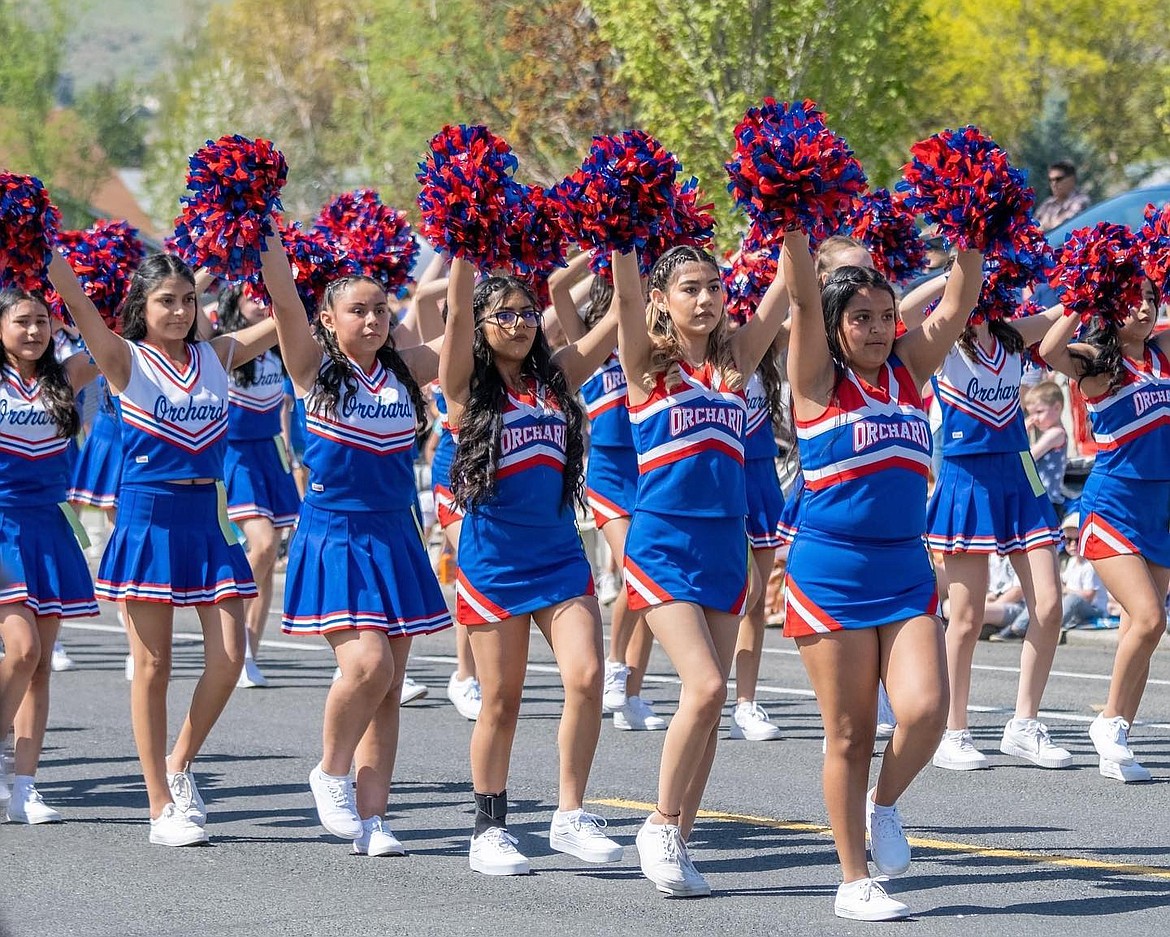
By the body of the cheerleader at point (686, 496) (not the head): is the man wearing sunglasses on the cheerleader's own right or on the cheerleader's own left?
on the cheerleader's own left

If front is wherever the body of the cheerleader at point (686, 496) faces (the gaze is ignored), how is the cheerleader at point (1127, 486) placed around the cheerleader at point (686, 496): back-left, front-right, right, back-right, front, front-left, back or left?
left

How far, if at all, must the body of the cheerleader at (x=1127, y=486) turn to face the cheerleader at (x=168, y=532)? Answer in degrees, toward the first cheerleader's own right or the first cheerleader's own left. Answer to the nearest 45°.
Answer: approximately 90° to the first cheerleader's own right

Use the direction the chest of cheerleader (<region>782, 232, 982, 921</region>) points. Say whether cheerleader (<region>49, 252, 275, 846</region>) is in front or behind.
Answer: behind

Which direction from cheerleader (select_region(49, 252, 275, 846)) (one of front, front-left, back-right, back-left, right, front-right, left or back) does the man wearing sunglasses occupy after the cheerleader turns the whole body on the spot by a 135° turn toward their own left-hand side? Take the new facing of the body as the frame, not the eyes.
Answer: front-right

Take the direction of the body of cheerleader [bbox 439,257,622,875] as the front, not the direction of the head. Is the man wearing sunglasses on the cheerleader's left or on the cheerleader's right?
on the cheerleader's left
